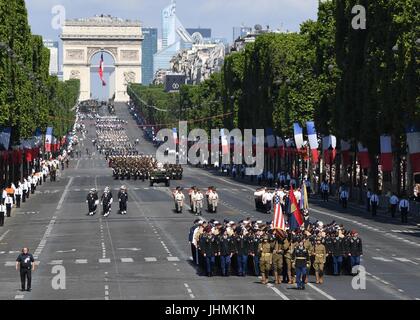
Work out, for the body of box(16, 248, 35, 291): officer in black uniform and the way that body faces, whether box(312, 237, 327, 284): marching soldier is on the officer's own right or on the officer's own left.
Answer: on the officer's own left

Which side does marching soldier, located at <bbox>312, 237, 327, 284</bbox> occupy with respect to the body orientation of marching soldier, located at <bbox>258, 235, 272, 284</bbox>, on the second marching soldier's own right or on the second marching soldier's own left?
on the second marching soldier's own left

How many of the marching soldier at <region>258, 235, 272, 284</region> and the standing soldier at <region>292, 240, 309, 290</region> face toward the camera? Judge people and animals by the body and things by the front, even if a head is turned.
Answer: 2

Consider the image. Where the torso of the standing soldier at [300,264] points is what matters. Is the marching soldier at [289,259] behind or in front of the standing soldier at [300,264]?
behind

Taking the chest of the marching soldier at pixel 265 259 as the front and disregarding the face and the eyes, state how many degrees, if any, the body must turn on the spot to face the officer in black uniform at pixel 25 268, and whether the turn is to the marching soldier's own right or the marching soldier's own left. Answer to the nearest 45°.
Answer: approximately 90° to the marching soldier's own right

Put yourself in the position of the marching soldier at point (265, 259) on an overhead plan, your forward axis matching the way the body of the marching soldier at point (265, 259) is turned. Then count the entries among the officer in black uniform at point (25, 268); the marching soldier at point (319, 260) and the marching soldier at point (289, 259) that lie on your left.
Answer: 2

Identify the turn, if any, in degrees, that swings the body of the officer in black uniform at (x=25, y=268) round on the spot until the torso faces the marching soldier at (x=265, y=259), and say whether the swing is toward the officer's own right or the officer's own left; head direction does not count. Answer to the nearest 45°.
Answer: approximately 90° to the officer's own left

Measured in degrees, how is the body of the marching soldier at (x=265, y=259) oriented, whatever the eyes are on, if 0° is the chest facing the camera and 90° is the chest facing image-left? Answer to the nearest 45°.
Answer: approximately 0°

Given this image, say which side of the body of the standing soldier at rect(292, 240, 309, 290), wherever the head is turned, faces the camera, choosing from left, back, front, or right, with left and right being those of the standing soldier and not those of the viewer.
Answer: front

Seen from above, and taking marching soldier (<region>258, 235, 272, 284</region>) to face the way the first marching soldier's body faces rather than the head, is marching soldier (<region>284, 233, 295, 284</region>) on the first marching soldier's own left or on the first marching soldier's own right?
on the first marching soldier's own left

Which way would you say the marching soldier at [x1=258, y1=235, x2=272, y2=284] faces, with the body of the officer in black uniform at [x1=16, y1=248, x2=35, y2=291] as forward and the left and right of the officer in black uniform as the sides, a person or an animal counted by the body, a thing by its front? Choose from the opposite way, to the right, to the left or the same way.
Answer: the same way

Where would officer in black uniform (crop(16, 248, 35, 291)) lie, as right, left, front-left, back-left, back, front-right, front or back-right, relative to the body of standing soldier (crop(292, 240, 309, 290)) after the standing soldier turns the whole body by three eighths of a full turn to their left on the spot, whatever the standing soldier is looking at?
back-left

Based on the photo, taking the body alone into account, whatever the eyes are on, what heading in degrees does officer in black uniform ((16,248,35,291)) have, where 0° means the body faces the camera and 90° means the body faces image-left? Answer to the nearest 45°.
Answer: approximately 0°
